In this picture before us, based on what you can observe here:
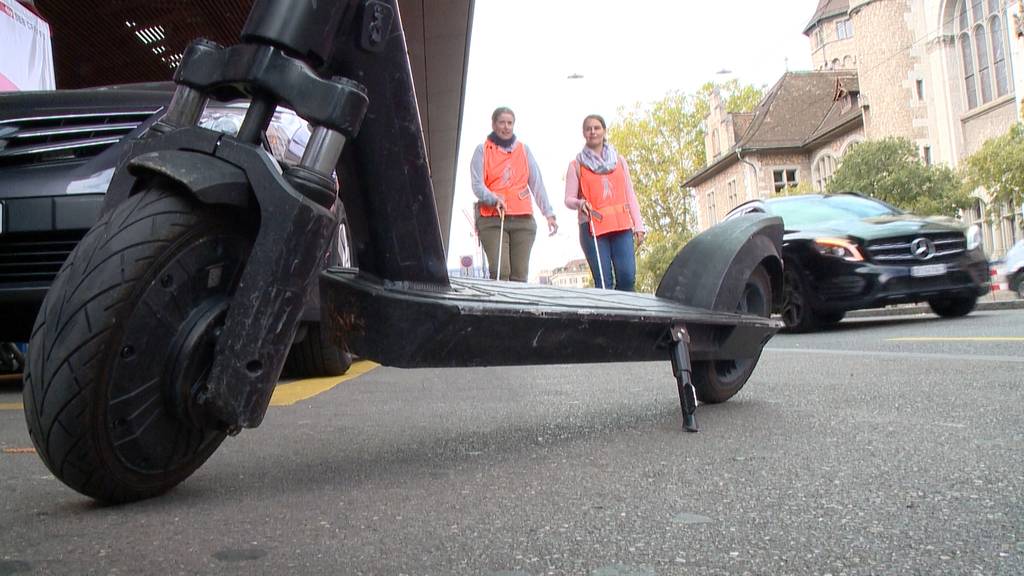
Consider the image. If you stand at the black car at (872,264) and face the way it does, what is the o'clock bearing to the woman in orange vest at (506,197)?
The woman in orange vest is roughly at 3 o'clock from the black car.

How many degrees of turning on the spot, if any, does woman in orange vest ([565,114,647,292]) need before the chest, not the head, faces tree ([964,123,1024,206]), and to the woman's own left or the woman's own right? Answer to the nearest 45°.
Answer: approximately 135° to the woman's own left

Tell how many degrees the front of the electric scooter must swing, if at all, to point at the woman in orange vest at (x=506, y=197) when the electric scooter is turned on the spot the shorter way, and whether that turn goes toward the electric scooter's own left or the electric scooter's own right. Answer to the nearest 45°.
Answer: approximately 135° to the electric scooter's own right

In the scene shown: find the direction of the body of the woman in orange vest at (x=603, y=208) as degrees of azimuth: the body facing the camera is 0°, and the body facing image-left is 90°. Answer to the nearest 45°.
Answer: approximately 0°

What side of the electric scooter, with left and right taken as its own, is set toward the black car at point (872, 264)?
back

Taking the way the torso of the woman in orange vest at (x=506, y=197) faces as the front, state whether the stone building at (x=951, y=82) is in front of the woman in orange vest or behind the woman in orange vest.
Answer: behind

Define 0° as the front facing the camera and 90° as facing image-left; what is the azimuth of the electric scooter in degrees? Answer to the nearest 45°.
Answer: approximately 45°

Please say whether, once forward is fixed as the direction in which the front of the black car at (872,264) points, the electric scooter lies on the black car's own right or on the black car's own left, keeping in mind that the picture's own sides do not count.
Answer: on the black car's own right
